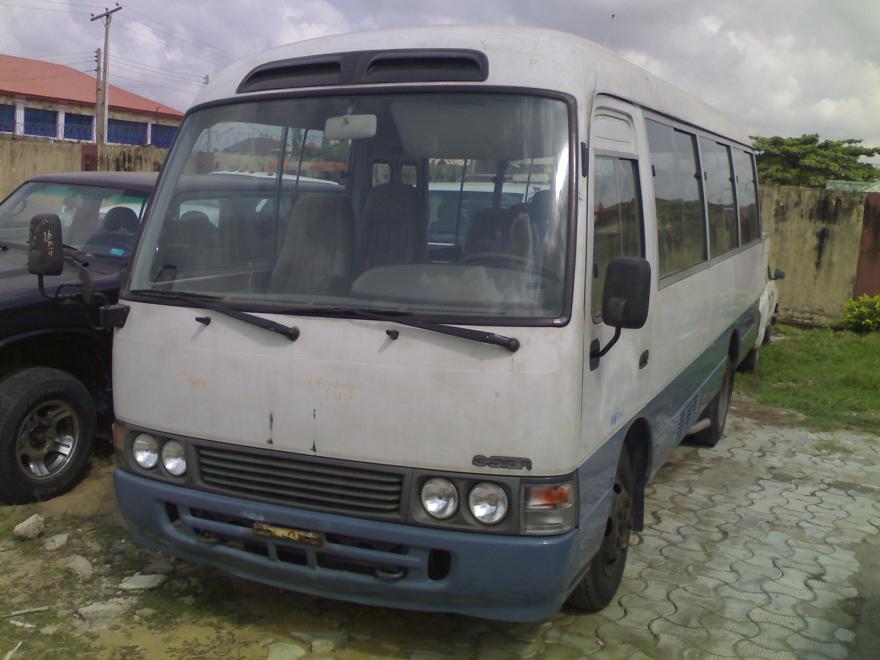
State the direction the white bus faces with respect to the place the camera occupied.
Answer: facing the viewer and to the left of the viewer

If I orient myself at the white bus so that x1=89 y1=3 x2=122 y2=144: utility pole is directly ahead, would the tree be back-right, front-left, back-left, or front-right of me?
front-right

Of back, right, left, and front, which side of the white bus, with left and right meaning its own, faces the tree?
back

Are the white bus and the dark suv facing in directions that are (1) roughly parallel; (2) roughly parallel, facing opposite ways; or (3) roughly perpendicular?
roughly parallel

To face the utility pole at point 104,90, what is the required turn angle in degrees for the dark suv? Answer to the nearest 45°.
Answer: approximately 135° to its right

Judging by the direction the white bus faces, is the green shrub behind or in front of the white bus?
behind

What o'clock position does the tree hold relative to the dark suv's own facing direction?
The tree is roughly at 6 o'clock from the dark suv.

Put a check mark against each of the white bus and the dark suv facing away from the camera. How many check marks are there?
0

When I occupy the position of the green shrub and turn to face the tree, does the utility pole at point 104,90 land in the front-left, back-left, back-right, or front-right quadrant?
front-left

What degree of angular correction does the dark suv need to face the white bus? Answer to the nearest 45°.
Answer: approximately 90° to its left

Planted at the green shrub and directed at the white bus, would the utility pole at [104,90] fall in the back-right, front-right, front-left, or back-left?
front-right

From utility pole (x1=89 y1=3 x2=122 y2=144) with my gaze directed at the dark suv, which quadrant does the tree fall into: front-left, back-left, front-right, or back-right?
front-left

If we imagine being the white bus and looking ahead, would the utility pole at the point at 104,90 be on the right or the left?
on its right

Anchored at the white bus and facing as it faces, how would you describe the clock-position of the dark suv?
The dark suv is roughly at 3 o'clock from the white bus.

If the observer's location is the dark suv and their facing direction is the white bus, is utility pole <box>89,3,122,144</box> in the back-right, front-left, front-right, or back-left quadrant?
back-left
